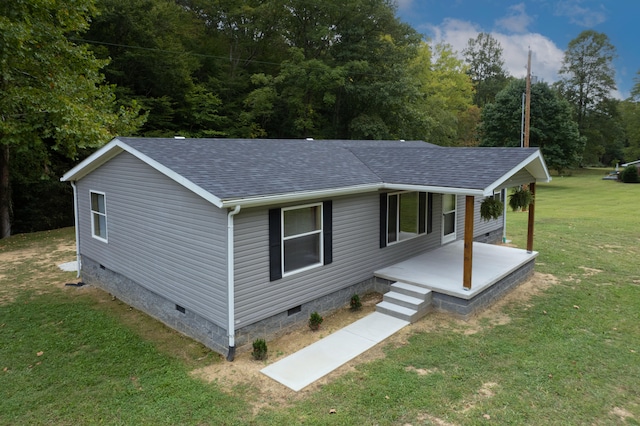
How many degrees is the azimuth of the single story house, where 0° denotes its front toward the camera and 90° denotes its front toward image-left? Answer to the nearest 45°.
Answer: approximately 315°

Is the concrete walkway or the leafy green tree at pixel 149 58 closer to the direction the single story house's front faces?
the concrete walkway

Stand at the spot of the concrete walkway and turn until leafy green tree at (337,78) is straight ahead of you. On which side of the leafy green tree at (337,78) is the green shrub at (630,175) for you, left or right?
right

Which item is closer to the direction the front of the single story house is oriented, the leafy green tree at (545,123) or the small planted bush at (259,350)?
the small planted bush

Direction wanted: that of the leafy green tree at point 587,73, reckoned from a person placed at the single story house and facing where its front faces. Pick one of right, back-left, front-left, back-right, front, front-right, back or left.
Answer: left

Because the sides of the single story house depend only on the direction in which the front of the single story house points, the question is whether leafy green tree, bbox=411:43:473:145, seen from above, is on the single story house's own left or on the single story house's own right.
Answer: on the single story house's own left

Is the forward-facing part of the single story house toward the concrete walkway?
yes

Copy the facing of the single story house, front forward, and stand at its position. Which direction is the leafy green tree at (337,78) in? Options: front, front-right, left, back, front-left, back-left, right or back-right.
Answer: back-left

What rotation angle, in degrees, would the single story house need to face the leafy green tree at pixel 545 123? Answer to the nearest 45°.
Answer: approximately 90° to its left

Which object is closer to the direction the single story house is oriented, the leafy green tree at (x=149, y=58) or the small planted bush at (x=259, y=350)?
the small planted bush

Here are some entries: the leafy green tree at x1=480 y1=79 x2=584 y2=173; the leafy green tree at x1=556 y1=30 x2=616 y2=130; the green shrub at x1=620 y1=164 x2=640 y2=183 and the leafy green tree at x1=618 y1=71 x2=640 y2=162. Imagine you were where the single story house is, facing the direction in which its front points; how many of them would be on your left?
4

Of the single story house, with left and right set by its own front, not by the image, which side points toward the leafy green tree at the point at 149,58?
back

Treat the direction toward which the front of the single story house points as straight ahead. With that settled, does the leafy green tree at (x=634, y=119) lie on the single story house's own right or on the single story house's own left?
on the single story house's own left
